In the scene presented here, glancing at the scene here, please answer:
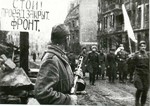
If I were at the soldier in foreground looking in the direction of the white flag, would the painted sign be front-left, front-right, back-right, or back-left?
front-left

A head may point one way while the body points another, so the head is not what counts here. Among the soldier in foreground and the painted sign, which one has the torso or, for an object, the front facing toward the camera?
the painted sign

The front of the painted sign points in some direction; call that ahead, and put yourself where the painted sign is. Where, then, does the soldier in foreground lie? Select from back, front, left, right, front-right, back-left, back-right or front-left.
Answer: front

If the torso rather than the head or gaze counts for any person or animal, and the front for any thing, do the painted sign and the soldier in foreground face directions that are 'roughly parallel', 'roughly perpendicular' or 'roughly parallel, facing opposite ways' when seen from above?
roughly perpendicular

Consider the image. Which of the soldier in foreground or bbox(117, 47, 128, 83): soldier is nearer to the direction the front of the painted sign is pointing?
the soldier in foreground

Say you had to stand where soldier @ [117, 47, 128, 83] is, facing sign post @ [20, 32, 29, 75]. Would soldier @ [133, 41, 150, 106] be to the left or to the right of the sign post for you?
left

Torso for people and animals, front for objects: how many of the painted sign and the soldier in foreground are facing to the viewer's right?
1

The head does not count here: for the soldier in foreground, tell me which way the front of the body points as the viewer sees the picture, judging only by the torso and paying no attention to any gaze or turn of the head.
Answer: to the viewer's right

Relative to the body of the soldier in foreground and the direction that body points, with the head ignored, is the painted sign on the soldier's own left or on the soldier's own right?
on the soldier's own left

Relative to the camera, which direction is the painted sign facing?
toward the camera

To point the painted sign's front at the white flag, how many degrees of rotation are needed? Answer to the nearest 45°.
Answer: approximately 90° to its left

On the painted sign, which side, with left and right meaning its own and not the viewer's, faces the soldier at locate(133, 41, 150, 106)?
left
